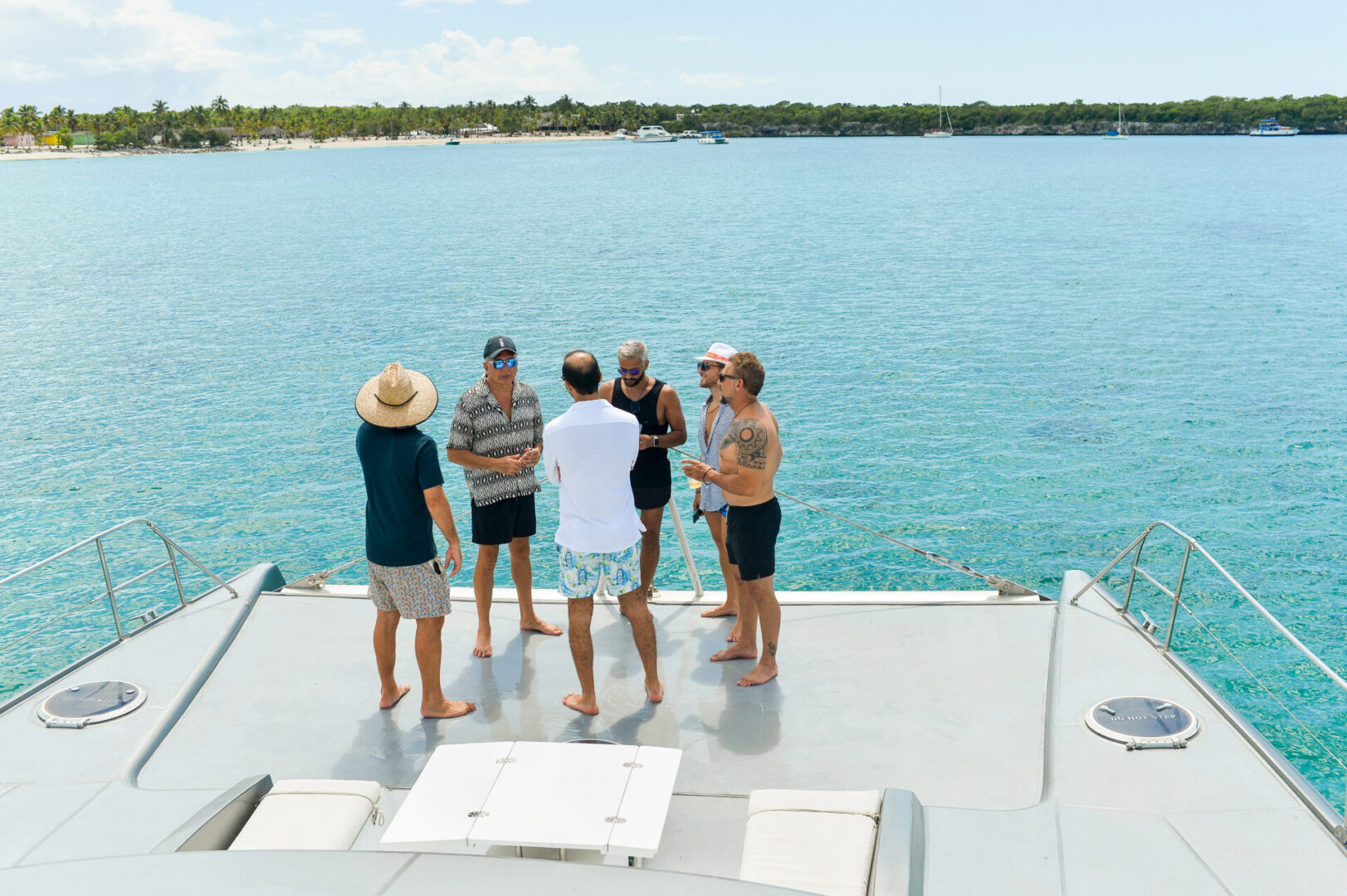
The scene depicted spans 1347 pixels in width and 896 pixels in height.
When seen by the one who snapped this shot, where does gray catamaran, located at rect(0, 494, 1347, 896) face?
facing away from the viewer

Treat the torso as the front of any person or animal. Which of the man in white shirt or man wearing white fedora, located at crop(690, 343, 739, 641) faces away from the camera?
the man in white shirt

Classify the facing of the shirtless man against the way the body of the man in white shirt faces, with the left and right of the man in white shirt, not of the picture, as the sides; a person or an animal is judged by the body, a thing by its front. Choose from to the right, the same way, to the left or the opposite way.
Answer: to the left

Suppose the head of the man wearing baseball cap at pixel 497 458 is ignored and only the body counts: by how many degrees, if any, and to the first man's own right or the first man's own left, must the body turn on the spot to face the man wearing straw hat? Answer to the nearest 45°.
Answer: approximately 90° to the first man's own right

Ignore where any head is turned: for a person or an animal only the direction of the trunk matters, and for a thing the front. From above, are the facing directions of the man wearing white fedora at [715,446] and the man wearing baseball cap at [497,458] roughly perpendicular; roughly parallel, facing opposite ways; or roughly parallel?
roughly perpendicular

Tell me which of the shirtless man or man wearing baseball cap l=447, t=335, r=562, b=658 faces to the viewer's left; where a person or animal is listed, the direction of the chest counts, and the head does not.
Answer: the shirtless man

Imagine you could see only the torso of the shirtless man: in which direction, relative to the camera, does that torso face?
to the viewer's left

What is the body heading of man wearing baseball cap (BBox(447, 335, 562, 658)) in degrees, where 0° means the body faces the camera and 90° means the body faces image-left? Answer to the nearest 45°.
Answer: approximately 315°

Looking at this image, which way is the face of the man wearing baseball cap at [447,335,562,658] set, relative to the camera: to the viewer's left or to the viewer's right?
to the viewer's right

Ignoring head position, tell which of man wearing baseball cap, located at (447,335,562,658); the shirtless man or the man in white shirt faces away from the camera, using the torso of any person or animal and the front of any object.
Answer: the man in white shirt

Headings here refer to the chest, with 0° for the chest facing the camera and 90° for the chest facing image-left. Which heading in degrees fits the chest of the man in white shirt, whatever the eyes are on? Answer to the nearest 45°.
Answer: approximately 180°

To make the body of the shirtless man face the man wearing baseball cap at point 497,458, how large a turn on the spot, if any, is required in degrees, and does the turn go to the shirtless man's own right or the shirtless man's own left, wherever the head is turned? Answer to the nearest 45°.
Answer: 0° — they already face them

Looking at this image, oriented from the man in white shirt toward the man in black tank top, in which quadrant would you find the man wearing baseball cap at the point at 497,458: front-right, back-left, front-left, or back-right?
front-left

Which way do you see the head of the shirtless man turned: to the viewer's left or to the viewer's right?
to the viewer's left

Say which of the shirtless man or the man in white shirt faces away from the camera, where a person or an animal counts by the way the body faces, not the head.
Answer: the man in white shirt

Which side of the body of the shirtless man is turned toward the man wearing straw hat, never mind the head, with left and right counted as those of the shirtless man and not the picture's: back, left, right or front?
front

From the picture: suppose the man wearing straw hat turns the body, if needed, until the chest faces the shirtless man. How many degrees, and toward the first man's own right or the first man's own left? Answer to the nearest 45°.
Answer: approximately 45° to the first man's own right

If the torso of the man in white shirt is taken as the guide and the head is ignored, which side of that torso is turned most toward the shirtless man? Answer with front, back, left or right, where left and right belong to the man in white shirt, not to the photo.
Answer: right
